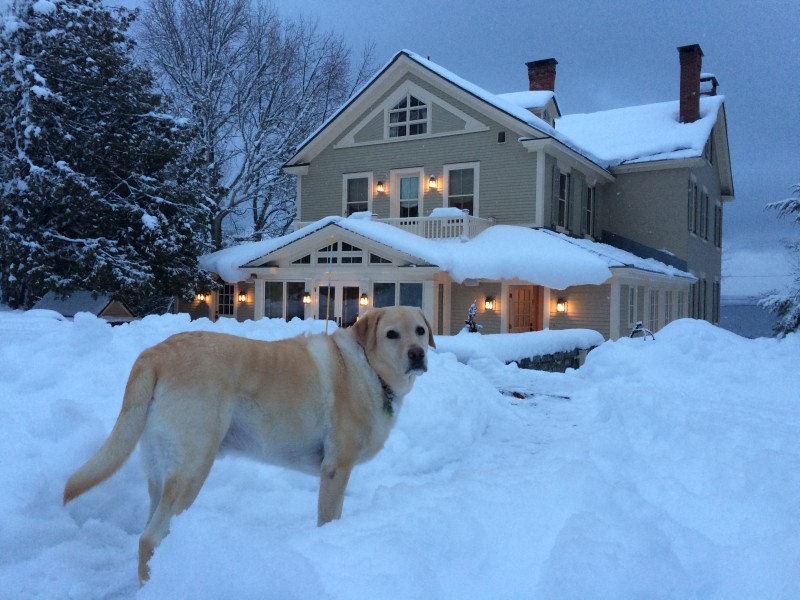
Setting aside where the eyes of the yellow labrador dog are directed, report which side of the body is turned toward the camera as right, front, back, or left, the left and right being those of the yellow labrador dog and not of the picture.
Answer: right

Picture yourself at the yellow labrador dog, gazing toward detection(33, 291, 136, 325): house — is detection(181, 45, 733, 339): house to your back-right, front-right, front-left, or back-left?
front-right

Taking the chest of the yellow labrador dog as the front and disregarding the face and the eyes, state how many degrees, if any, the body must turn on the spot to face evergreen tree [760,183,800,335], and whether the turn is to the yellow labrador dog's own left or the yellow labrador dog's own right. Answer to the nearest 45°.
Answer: approximately 45° to the yellow labrador dog's own left

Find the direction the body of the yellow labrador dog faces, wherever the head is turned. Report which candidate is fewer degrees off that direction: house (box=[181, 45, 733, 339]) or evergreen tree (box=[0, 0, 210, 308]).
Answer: the house

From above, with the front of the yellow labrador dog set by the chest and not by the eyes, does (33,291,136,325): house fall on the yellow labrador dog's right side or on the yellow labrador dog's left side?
on the yellow labrador dog's left side

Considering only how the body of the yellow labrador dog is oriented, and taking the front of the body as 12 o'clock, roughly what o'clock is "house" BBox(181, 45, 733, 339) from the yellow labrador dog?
The house is roughly at 10 o'clock from the yellow labrador dog.

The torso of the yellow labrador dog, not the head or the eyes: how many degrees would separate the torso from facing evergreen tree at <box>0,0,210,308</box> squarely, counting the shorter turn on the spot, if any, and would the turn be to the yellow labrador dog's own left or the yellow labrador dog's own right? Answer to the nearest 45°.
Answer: approximately 90° to the yellow labrador dog's own left
